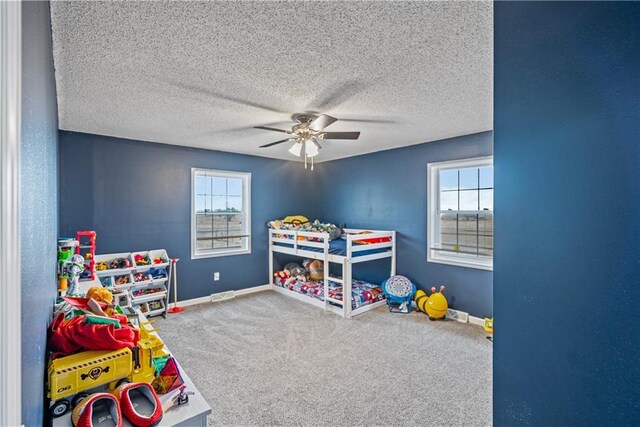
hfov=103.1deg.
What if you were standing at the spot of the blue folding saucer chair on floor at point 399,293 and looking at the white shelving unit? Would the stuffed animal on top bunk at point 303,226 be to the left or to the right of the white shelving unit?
right

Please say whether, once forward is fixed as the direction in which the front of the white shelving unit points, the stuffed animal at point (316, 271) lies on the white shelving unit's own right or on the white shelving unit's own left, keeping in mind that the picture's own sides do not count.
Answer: on the white shelving unit's own left

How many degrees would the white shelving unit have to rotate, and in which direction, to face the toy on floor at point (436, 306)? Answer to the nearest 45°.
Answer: approximately 45° to its left

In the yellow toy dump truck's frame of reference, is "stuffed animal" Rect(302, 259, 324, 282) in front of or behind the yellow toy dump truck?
in front

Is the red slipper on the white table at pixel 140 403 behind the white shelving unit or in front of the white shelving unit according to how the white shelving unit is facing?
in front

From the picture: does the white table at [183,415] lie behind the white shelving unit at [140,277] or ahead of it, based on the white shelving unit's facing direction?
ahead
